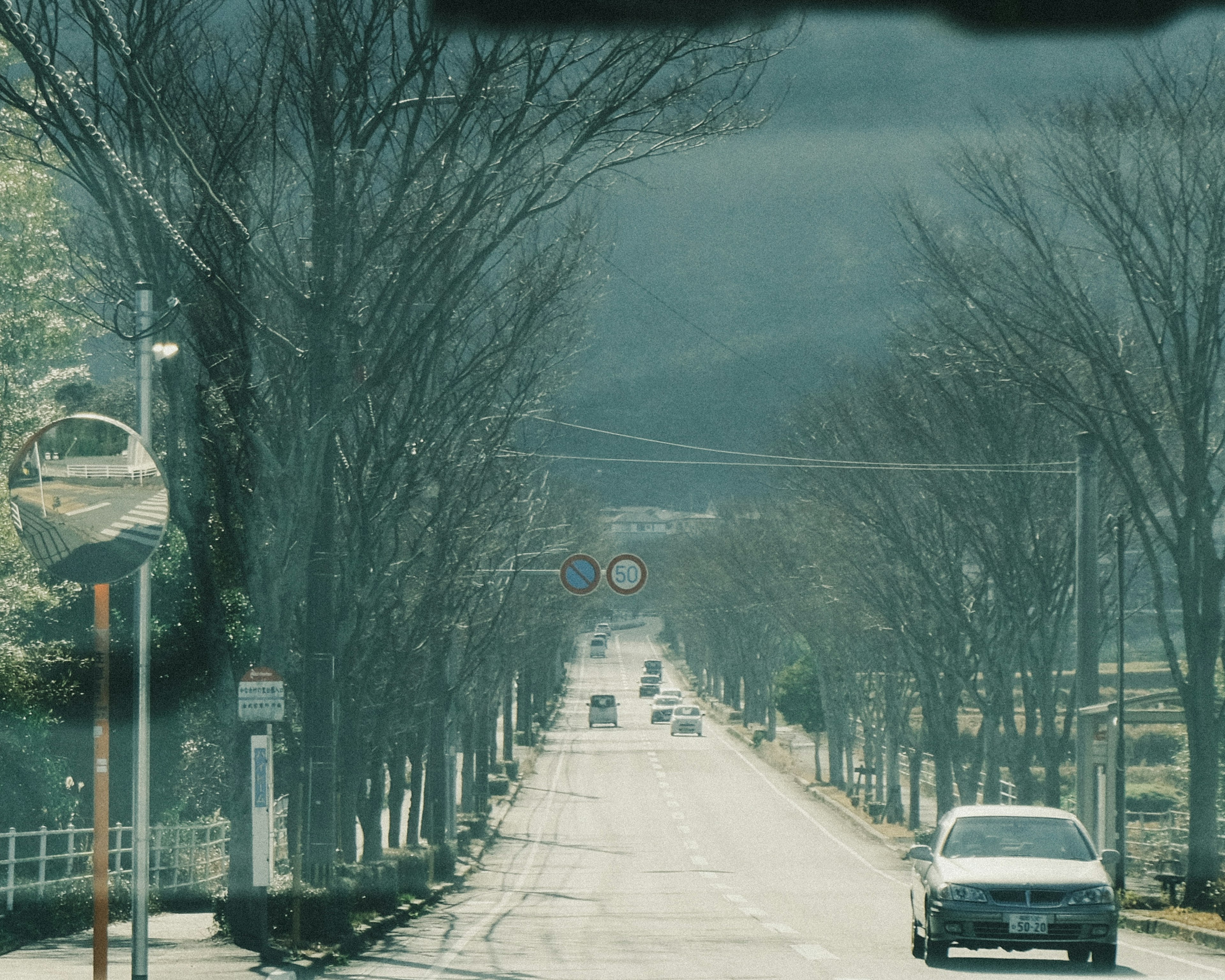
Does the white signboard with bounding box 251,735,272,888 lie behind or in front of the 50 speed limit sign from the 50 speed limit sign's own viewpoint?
in front

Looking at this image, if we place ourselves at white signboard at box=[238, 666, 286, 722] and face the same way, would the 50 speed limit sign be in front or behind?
behind

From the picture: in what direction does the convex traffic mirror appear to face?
toward the camera

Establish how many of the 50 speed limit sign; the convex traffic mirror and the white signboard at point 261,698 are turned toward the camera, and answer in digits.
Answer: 3

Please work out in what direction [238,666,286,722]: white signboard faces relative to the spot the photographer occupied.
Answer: facing the viewer

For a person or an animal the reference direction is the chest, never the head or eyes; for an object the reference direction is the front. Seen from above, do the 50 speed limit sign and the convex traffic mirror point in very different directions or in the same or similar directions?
same or similar directions

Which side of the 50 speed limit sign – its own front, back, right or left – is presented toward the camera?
front

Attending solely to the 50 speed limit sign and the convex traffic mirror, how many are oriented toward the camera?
2

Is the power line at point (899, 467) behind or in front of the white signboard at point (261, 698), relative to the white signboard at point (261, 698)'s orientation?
behind

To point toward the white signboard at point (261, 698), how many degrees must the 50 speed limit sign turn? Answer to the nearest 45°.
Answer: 0° — it already faces it

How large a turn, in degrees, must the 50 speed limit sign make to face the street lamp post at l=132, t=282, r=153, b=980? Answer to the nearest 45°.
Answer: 0° — it already faces it
